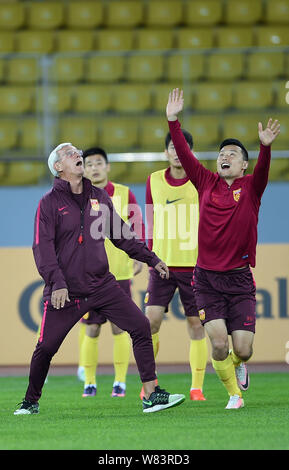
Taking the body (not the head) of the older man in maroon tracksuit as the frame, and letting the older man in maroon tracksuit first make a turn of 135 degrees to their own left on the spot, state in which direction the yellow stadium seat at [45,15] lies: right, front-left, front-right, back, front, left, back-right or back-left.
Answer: front

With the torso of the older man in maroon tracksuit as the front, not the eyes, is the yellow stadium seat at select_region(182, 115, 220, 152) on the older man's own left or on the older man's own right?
on the older man's own left

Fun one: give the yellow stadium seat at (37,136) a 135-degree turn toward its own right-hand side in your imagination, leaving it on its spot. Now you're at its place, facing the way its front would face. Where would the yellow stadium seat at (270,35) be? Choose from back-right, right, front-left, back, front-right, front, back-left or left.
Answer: right

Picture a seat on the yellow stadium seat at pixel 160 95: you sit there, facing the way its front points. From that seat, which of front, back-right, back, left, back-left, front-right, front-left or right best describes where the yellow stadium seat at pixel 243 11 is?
back-left

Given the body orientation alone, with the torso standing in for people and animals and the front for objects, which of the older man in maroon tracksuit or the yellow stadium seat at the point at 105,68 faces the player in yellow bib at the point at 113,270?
the yellow stadium seat

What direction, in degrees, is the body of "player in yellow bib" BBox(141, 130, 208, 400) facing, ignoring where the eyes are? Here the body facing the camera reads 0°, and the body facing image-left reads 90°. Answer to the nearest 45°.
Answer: approximately 0°

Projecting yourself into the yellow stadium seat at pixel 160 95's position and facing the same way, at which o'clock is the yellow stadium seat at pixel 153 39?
the yellow stadium seat at pixel 153 39 is roughly at 6 o'clock from the yellow stadium seat at pixel 160 95.

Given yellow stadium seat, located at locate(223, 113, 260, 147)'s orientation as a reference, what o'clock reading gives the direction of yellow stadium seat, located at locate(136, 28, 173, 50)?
yellow stadium seat, located at locate(136, 28, 173, 50) is roughly at 5 o'clock from yellow stadium seat, located at locate(223, 113, 260, 147).
